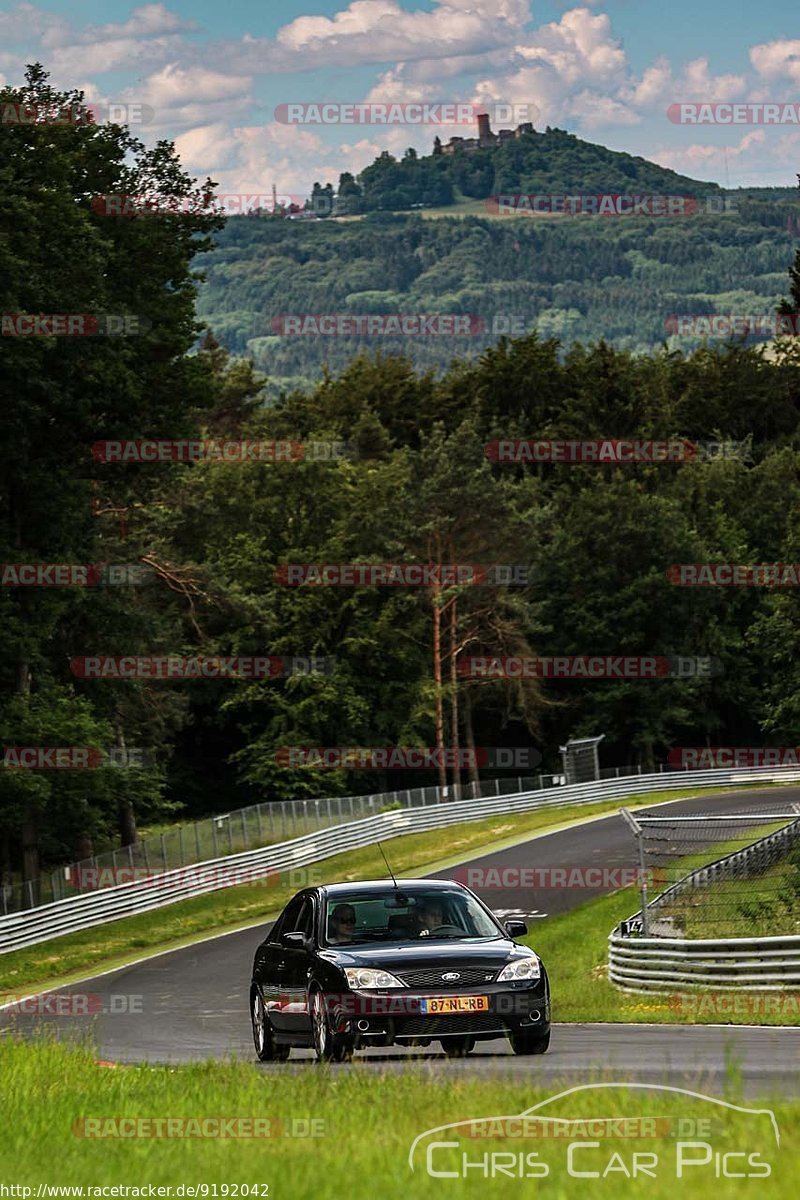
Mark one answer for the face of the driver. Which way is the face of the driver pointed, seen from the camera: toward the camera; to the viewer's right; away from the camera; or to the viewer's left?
toward the camera

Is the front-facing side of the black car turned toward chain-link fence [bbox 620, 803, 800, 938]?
no

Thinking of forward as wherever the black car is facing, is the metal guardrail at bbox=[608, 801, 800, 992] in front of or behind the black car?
behind

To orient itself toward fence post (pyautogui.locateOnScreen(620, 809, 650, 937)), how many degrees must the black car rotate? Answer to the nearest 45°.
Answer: approximately 180°

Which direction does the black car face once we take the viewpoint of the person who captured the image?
facing the viewer
